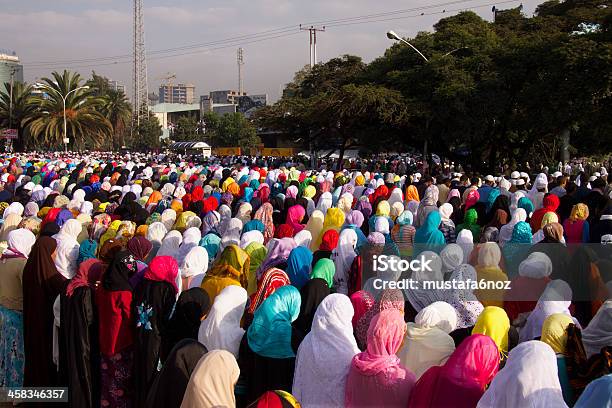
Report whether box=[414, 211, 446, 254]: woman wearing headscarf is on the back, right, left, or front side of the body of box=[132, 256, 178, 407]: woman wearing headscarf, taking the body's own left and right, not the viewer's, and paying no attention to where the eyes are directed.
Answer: front

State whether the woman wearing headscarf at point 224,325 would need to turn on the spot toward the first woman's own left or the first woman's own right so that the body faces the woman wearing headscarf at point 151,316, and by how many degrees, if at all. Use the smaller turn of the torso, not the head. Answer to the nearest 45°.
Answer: approximately 90° to the first woman's own left

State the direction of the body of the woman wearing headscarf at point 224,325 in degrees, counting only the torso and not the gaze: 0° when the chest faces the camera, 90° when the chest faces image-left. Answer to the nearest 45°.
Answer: approximately 225°

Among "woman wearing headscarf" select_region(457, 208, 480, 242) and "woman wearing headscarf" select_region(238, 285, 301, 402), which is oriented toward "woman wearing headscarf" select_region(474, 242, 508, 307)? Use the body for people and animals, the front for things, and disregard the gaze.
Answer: "woman wearing headscarf" select_region(238, 285, 301, 402)

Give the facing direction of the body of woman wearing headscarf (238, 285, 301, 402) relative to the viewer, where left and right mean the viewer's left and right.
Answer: facing away from the viewer and to the right of the viewer

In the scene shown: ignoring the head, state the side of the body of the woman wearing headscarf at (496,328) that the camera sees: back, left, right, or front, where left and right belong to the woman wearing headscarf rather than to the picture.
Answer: back

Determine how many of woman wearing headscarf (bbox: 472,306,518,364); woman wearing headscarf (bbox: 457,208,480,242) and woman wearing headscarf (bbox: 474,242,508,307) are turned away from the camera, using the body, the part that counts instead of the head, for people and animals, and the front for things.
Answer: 3

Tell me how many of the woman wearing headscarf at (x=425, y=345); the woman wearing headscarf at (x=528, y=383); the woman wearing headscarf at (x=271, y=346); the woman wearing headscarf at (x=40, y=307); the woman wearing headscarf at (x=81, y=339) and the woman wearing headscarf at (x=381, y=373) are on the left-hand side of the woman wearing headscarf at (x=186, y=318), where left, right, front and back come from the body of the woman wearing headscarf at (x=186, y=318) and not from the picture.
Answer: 2

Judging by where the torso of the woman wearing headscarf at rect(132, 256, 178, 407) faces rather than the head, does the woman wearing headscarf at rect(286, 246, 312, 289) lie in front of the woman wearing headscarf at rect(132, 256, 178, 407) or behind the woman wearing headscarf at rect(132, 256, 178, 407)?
in front

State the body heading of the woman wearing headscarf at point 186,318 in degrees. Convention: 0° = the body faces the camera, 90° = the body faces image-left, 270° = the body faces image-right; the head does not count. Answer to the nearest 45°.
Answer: approximately 225°

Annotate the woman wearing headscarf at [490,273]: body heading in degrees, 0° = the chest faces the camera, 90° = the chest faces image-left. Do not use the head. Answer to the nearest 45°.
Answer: approximately 180°

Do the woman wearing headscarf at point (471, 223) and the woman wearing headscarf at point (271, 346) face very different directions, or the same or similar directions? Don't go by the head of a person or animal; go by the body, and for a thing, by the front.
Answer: same or similar directions

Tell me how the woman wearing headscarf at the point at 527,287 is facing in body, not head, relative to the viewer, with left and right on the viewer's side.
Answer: facing away from the viewer and to the right of the viewer

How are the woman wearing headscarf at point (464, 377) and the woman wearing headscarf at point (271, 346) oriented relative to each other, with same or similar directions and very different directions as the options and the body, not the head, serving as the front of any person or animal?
same or similar directions

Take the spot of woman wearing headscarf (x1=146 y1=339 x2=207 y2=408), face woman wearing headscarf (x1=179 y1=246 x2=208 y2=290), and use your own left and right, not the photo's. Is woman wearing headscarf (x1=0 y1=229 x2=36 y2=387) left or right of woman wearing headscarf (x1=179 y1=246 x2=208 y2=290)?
left

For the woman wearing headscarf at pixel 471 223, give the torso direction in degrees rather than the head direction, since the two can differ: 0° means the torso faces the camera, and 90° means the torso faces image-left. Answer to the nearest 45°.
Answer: approximately 180°

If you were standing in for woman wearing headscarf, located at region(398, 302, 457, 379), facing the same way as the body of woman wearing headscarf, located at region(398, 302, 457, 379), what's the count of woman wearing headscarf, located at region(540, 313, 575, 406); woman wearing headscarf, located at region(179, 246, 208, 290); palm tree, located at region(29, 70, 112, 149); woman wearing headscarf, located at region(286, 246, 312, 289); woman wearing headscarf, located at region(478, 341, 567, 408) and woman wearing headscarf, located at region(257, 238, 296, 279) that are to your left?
4

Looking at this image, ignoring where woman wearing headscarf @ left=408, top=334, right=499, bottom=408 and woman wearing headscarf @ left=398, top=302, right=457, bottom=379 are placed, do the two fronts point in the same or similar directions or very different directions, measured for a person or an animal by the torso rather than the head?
same or similar directions
